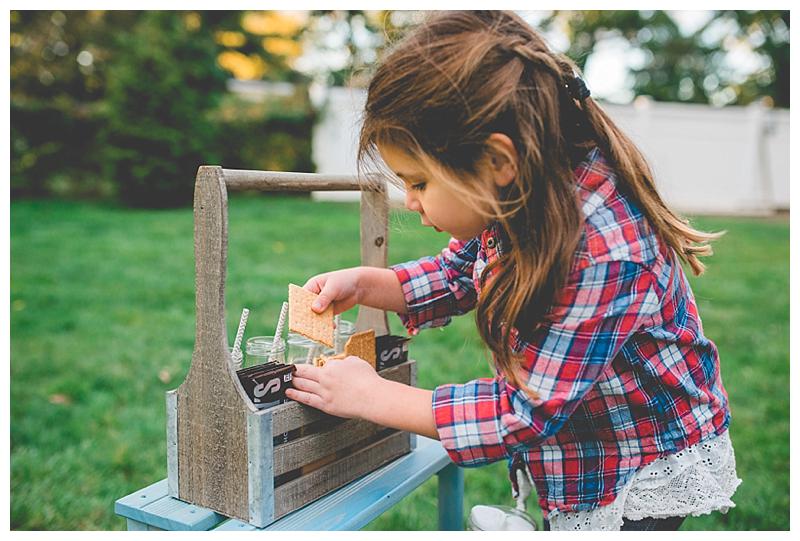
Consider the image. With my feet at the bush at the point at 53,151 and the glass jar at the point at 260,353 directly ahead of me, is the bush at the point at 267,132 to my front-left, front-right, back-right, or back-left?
front-left

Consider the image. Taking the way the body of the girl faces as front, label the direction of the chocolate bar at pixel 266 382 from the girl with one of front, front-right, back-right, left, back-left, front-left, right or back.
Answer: front

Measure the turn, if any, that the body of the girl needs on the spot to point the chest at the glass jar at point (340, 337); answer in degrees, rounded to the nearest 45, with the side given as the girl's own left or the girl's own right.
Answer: approximately 45° to the girl's own right

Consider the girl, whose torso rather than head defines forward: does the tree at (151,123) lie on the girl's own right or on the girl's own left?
on the girl's own right

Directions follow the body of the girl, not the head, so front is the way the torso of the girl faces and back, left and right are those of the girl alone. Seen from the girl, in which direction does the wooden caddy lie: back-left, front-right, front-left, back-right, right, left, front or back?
front

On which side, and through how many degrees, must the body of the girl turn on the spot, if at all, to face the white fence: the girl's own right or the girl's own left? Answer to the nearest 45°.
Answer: approximately 90° to the girl's own right

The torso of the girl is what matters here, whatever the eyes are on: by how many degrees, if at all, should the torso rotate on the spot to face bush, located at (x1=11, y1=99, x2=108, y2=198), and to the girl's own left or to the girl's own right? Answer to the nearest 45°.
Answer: approximately 45° to the girl's own right

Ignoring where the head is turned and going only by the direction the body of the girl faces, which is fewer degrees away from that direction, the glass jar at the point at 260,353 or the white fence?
the glass jar

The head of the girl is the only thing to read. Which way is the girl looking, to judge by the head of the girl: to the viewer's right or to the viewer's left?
to the viewer's left

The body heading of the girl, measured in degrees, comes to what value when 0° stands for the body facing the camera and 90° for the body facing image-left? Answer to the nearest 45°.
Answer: approximately 90°

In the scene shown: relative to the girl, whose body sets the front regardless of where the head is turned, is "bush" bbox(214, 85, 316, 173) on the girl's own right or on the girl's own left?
on the girl's own right

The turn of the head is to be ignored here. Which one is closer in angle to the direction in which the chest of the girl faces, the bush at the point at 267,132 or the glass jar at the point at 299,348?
the glass jar

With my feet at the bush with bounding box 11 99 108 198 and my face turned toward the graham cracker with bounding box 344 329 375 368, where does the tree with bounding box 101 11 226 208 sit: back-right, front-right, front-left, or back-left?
front-left
